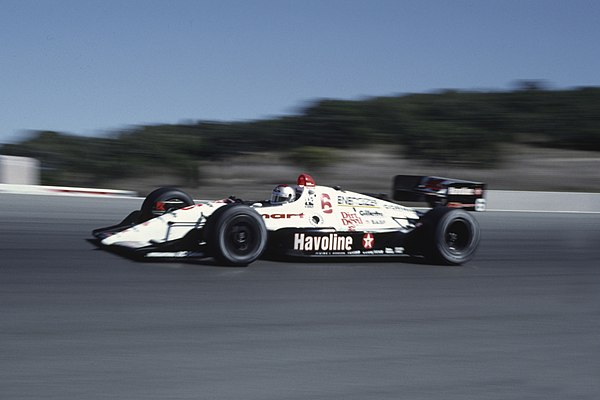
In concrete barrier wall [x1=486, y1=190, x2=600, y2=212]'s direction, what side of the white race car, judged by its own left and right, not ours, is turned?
back

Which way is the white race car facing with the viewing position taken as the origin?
facing the viewer and to the left of the viewer
